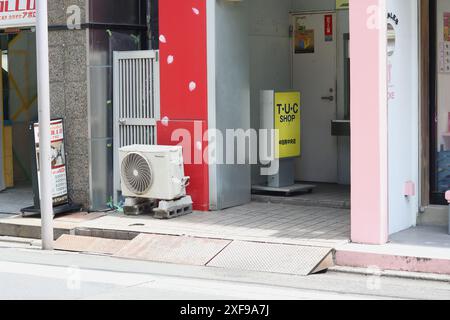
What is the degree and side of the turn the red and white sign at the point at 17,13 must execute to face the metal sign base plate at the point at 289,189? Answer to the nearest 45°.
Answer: approximately 90° to its left

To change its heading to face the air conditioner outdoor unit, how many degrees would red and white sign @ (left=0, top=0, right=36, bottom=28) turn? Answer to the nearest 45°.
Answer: approximately 45° to its left

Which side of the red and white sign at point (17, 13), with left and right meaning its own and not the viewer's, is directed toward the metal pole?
front

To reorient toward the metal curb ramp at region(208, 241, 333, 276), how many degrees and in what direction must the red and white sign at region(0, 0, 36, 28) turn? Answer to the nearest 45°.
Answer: approximately 45° to its left

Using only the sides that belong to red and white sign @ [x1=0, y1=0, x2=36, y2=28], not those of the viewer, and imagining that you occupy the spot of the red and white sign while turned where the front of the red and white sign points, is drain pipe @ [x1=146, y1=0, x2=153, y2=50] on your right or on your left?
on your left

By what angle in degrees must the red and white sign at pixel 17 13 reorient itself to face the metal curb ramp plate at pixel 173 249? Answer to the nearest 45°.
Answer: approximately 45° to its left

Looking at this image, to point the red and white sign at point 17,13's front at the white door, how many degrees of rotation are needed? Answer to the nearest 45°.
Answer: approximately 90° to its left

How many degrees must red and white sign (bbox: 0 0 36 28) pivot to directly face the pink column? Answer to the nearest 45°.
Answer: approximately 45° to its left

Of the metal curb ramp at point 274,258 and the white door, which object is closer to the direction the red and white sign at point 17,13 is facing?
the metal curb ramp

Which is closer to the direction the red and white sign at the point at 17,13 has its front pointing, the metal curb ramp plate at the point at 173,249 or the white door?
the metal curb ramp plate

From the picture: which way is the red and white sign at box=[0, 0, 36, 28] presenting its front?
toward the camera
